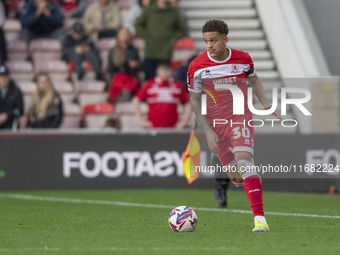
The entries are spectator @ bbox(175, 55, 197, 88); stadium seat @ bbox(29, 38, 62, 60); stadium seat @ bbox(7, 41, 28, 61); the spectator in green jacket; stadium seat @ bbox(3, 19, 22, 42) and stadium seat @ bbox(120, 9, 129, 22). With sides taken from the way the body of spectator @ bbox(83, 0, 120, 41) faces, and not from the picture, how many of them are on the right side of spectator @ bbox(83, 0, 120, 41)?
3

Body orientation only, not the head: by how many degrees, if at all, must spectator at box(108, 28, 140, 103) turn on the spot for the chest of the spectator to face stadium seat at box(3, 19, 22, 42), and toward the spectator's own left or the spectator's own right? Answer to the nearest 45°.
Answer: approximately 90° to the spectator's own right

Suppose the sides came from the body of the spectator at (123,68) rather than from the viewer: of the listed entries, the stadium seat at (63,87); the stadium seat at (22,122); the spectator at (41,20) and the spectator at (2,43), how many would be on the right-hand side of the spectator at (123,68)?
4

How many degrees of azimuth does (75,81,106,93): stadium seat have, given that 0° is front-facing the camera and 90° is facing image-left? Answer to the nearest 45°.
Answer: approximately 0°

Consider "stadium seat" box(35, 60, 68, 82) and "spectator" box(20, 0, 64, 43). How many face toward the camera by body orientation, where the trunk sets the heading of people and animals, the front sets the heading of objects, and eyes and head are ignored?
2
